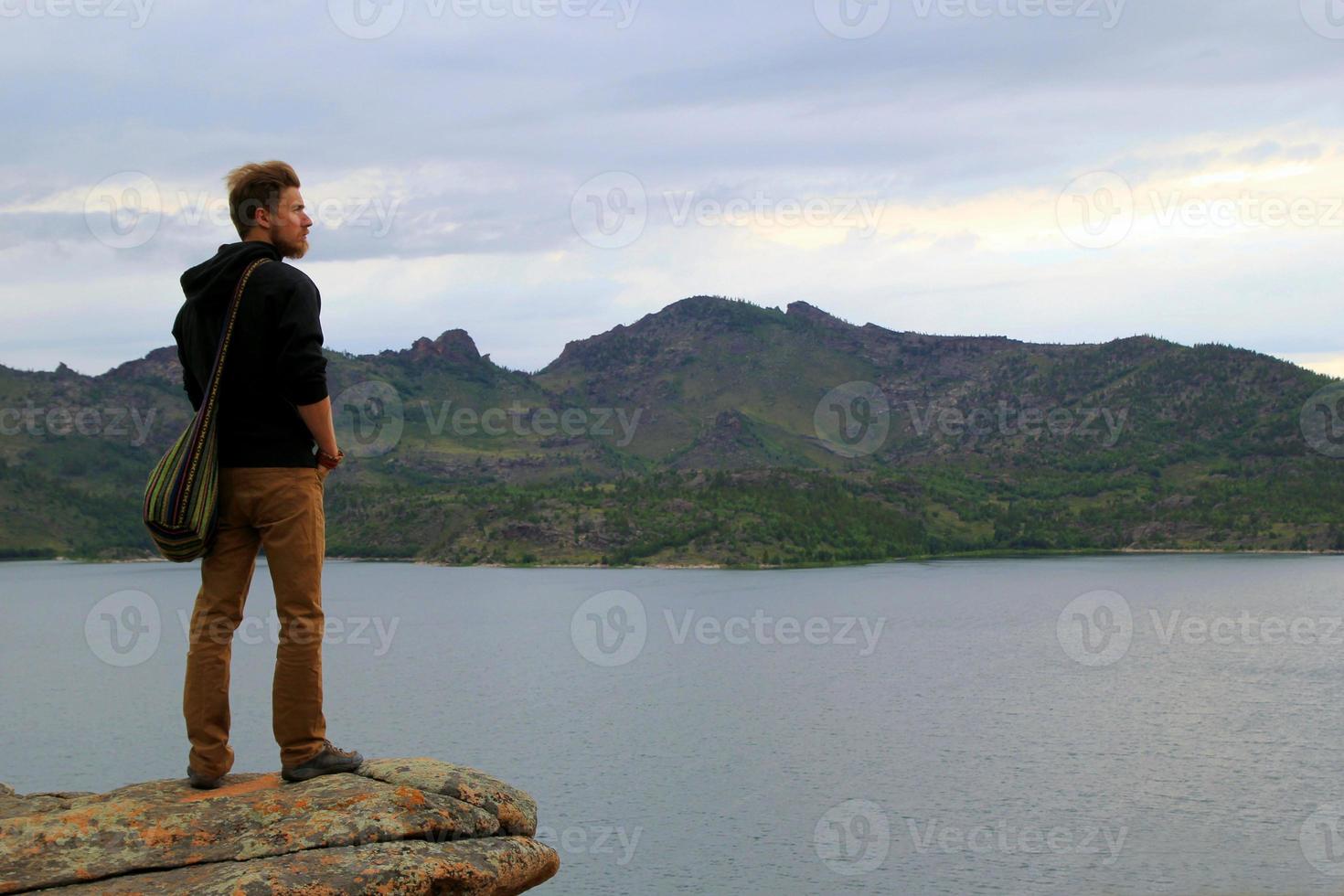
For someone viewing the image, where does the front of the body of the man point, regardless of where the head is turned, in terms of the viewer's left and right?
facing away from the viewer and to the right of the viewer

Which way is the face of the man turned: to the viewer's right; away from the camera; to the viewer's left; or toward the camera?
to the viewer's right
